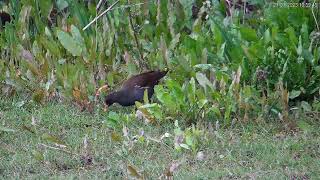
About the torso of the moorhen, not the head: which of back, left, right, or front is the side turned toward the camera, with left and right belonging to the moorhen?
left
